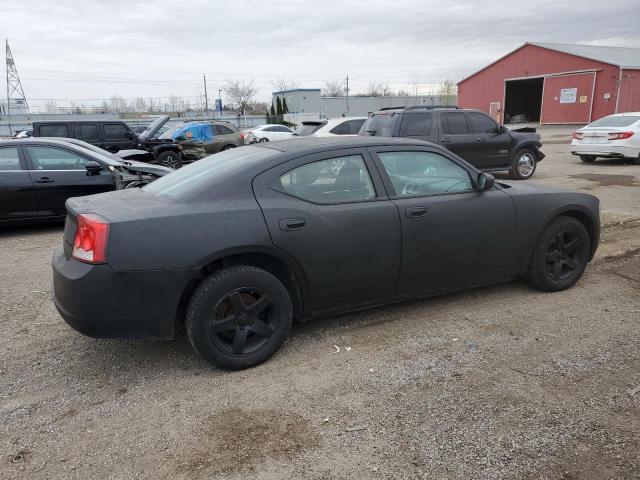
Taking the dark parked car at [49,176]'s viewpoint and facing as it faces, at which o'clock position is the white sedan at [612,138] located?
The white sedan is roughly at 12 o'clock from the dark parked car.

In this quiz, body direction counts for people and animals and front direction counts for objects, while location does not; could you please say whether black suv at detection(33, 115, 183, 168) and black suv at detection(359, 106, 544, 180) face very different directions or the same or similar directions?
same or similar directions

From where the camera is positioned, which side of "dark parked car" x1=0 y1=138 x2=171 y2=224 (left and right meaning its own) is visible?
right

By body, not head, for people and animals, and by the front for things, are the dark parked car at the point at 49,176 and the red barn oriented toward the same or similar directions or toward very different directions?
very different directions

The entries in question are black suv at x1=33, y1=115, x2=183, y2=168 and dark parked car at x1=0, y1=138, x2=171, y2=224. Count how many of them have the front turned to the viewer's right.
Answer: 2

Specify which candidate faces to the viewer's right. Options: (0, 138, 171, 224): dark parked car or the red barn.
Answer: the dark parked car

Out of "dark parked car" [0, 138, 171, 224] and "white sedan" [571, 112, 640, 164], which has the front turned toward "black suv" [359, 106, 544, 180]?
the dark parked car

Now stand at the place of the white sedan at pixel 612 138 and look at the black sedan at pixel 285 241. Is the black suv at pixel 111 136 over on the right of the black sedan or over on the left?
right

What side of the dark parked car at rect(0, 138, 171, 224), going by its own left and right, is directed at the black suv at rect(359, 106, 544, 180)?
front

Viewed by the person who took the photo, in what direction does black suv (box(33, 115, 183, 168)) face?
facing to the right of the viewer

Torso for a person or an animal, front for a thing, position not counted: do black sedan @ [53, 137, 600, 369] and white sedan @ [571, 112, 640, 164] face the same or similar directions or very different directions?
same or similar directions

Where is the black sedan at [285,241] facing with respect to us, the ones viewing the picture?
facing away from the viewer and to the right of the viewer

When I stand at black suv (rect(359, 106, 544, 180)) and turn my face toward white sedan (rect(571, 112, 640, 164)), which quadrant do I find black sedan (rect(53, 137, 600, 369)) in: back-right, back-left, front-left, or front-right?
back-right

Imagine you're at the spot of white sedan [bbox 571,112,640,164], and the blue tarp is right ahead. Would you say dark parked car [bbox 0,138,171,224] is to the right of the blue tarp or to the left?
left

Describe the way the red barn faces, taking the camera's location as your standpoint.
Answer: facing the viewer and to the left of the viewer
